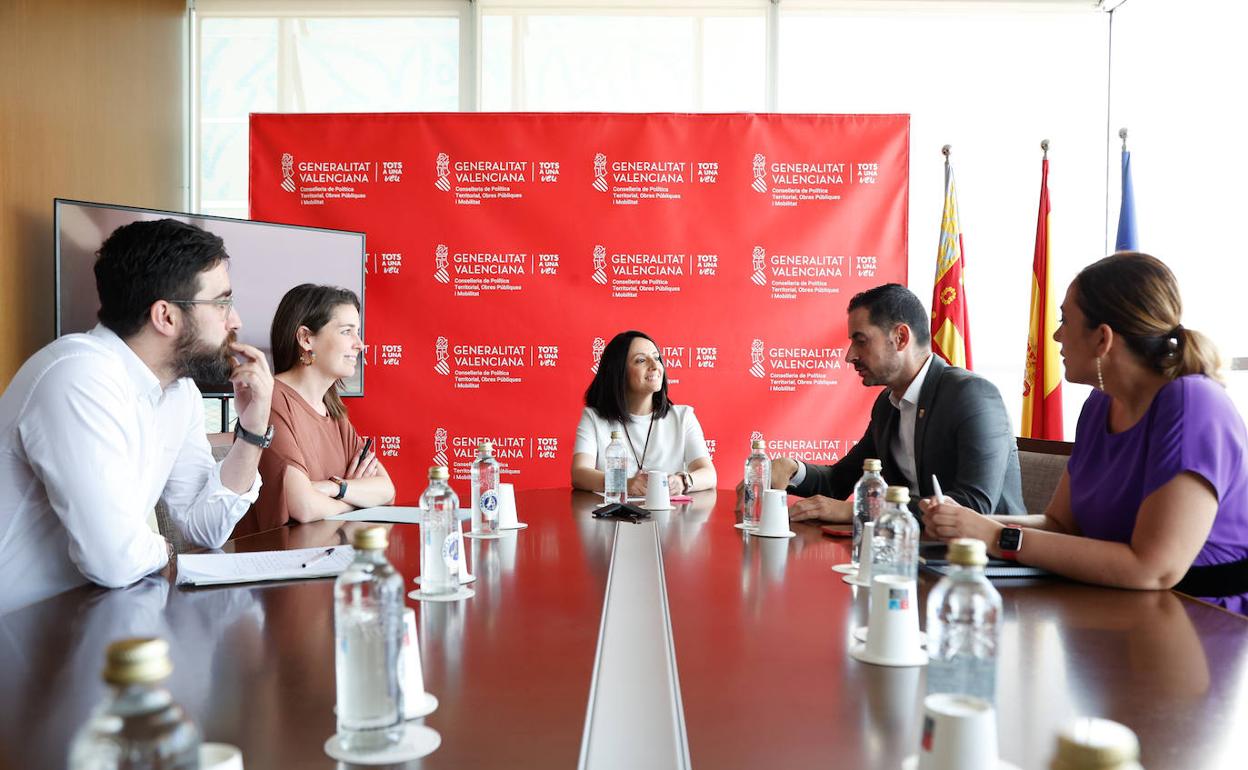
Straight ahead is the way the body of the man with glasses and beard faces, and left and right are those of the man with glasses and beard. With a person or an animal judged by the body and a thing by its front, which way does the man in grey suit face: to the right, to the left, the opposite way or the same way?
the opposite way

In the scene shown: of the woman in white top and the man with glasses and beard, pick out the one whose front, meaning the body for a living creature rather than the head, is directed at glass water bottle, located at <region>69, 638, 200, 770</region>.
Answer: the woman in white top

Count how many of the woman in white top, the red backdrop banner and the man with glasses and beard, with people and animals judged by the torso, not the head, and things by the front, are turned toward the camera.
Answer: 2

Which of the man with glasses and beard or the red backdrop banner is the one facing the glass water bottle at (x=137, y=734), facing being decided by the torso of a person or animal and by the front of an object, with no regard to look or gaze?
the red backdrop banner

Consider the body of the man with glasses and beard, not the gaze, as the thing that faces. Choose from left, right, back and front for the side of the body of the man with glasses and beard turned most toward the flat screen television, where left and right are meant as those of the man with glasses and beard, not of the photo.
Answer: left

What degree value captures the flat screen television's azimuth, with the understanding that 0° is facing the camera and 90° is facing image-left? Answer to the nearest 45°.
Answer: approximately 315°

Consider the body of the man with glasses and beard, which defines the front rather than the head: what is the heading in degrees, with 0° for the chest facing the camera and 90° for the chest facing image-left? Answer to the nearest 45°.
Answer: approximately 270°

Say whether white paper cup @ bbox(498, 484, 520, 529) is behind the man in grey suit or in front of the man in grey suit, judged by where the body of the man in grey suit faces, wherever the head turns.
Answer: in front

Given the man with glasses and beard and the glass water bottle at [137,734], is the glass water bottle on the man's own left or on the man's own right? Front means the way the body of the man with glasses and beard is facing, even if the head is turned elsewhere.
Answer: on the man's own right
